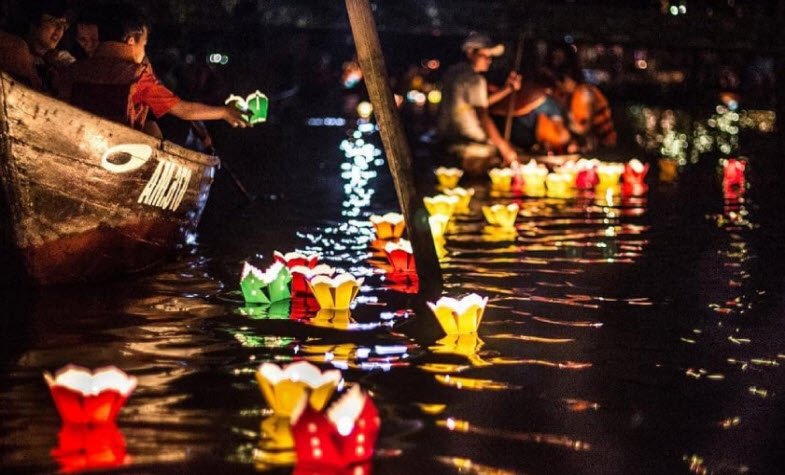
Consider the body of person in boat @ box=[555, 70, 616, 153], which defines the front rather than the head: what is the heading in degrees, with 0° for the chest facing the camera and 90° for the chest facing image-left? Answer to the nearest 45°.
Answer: approximately 90°

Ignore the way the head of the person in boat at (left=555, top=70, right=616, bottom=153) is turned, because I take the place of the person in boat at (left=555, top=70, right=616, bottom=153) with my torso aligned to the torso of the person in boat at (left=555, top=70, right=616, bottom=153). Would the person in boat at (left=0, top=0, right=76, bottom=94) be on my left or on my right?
on my left

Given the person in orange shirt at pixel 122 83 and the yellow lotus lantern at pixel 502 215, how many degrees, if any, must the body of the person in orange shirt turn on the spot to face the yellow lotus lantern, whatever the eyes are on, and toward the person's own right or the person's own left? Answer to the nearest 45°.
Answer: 0° — they already face it

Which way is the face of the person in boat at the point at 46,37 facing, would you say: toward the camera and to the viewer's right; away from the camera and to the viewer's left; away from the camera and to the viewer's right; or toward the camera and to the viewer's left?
toward the camera and to the viewer's right

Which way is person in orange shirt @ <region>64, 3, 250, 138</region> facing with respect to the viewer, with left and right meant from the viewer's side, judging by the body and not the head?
facing away from the viewer and to the right of the viewer

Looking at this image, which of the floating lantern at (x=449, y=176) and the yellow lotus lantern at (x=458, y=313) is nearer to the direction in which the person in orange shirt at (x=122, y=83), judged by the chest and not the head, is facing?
the floating lantern
